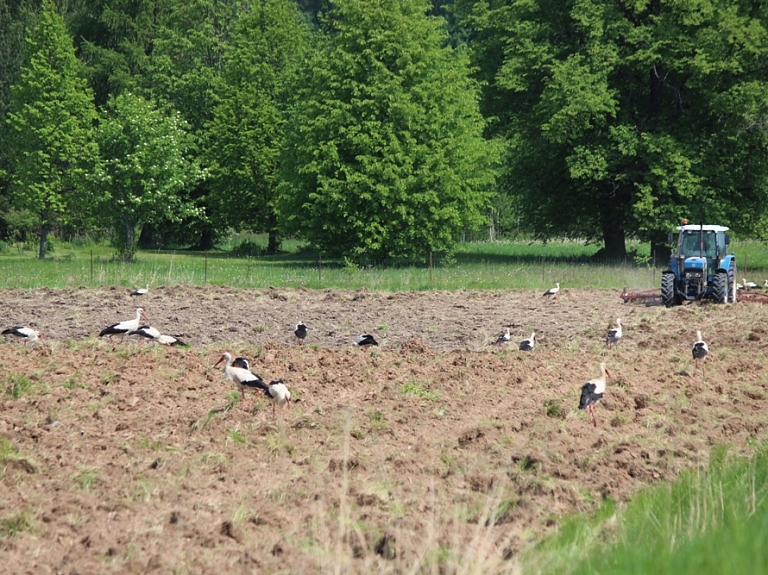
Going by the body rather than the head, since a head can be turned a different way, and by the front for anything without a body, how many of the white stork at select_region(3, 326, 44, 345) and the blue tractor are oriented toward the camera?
1

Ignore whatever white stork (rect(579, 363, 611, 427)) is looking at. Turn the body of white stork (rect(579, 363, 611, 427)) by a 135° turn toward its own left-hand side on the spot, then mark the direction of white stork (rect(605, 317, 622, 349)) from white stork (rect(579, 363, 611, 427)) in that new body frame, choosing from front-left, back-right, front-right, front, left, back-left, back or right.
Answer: right

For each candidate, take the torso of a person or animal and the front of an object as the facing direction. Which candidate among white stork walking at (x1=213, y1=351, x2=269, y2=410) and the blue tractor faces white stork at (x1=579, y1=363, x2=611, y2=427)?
the blue tractor

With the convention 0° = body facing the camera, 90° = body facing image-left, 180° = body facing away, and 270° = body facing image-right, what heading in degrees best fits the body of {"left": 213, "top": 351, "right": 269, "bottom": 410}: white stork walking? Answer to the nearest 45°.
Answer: approximately 90°

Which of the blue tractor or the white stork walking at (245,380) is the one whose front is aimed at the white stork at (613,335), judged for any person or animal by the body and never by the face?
the blue tractor

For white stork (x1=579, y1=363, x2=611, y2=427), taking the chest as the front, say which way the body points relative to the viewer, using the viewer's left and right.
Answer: facing away from the viewer and to the right of the viewer

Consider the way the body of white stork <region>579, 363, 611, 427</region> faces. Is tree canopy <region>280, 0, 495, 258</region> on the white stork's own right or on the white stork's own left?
on the white stork's own left

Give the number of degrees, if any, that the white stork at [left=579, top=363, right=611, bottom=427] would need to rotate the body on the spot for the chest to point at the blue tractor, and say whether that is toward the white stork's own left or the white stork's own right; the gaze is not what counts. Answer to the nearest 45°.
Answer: approximately 45° to the white stork's own left

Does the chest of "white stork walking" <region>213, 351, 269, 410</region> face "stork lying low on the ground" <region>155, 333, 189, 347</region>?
no

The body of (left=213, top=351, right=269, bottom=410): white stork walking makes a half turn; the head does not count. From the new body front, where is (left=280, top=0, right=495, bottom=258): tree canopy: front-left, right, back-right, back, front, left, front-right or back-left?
left

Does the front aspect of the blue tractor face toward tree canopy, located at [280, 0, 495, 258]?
no

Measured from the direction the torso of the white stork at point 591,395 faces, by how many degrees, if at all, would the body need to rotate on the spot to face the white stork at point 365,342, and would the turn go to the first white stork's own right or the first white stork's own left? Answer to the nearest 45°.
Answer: approximately 90° to the first white stork's own left

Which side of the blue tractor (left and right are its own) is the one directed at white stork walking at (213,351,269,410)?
front

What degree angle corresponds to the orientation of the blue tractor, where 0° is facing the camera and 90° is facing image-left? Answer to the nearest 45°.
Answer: approximately 0°
